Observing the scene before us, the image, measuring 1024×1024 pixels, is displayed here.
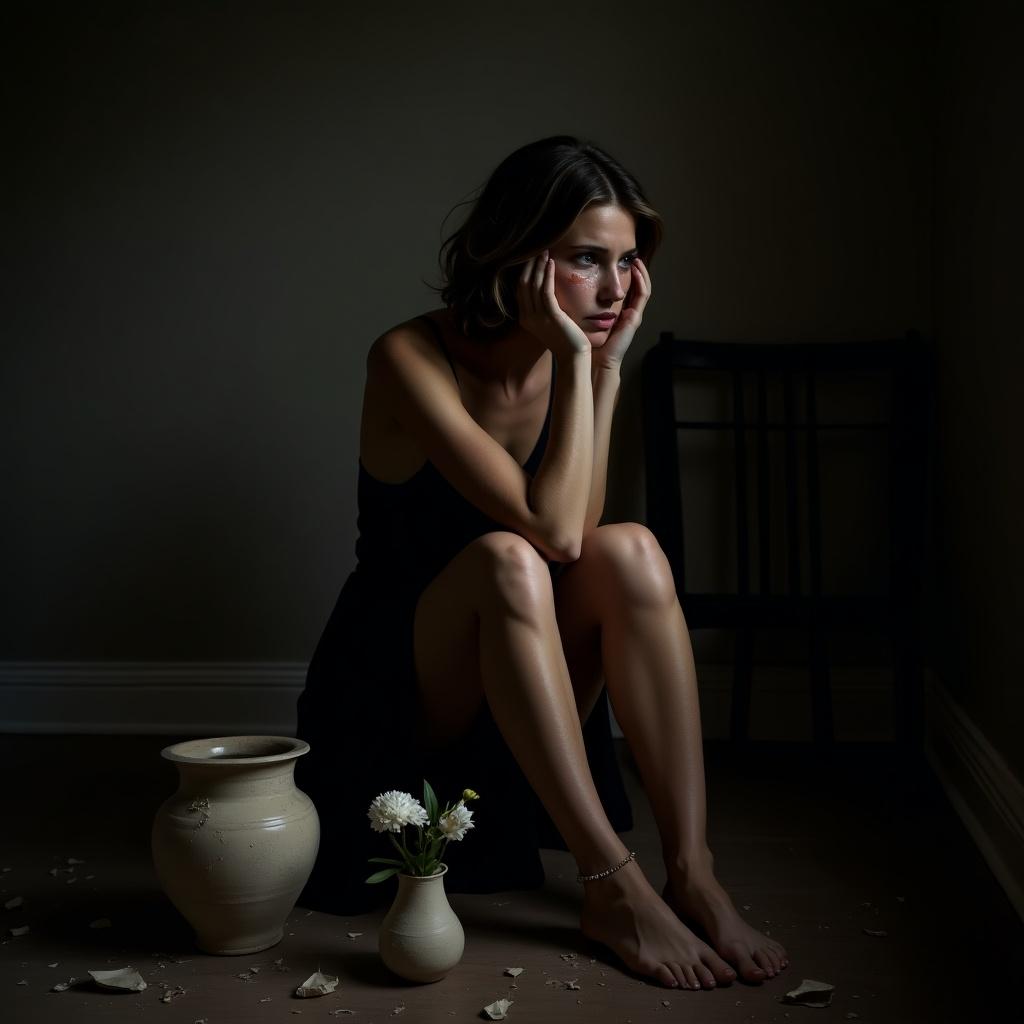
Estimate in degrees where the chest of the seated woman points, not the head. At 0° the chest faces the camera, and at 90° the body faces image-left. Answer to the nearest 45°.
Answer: approximately 315°

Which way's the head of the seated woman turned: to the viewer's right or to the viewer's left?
to the viewer's right

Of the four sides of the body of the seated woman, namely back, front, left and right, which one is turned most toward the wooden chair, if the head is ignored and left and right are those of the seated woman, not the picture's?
left
